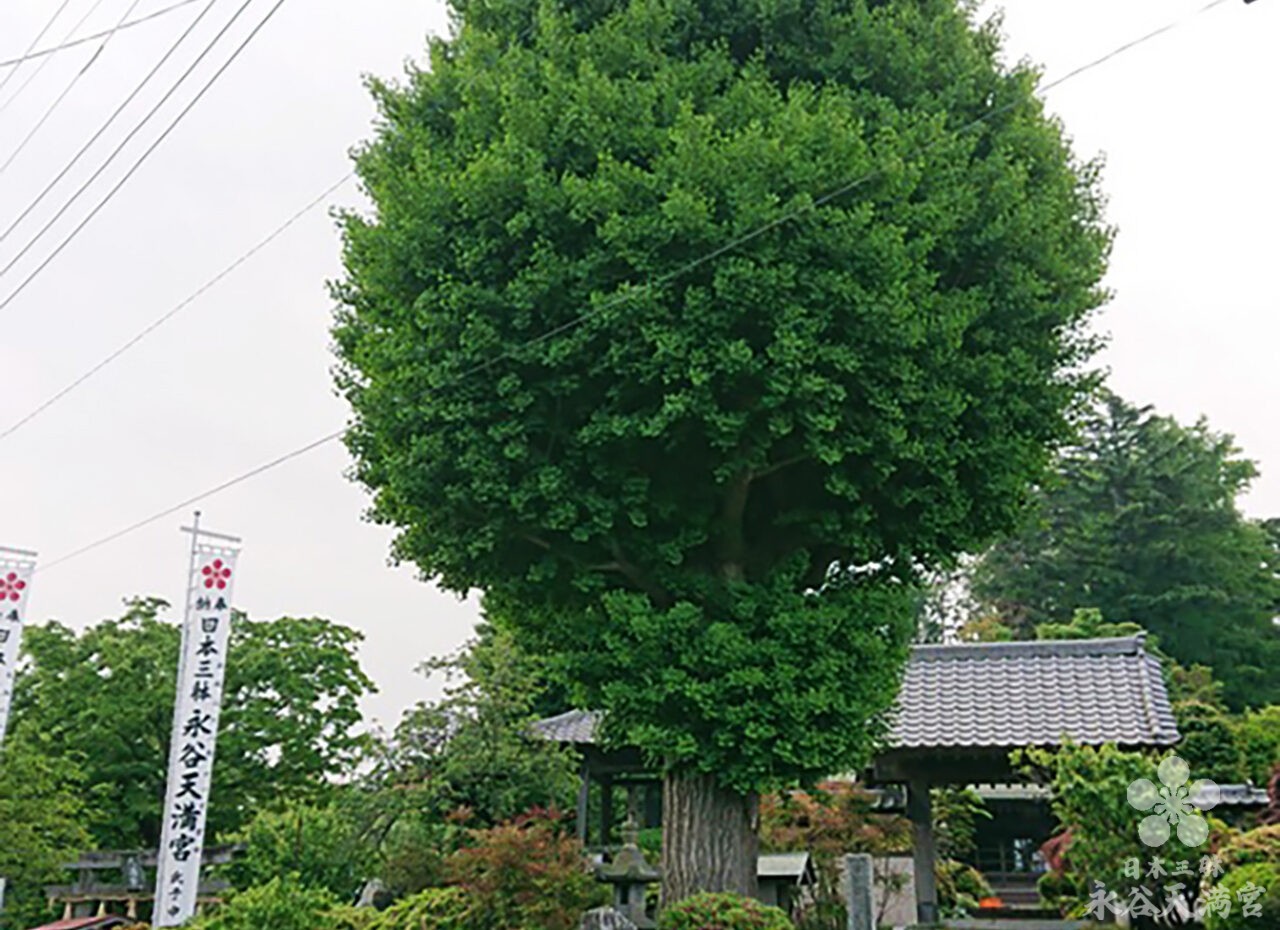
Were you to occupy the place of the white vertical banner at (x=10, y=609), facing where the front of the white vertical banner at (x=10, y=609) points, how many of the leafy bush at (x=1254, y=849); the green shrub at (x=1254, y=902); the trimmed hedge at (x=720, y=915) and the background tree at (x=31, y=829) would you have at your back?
1

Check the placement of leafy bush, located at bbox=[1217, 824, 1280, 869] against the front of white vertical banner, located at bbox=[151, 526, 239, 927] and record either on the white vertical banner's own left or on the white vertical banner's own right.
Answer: on the white vertical banner's own left

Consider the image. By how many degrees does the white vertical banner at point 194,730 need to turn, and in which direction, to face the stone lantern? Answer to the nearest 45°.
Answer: approximately 90° to its left

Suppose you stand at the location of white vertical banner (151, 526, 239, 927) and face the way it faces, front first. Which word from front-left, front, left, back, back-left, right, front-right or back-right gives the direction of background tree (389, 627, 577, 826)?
back-left

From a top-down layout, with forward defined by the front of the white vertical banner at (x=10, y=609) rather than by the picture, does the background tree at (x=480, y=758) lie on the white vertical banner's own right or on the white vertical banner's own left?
on the white vertical banner's own left

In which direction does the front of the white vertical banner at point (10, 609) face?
toward the camera

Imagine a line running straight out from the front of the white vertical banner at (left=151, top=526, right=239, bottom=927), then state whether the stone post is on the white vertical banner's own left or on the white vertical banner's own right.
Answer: on the white vertical banner's own left

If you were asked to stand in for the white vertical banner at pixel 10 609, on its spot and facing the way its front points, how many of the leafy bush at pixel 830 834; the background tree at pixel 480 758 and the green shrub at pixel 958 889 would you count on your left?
3

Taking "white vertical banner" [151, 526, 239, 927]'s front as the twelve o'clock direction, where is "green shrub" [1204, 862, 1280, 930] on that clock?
The green shrub is roughly at 10 o'clock from the white vertical banner.

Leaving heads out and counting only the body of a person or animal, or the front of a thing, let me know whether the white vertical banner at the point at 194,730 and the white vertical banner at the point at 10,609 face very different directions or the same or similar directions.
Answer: same or similar directions

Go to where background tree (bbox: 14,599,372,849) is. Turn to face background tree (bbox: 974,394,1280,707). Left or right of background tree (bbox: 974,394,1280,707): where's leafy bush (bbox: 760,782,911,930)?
right

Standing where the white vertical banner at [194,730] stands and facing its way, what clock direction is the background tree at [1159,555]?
The background tree is roughly at 8 o'clock from the white vertical banner.

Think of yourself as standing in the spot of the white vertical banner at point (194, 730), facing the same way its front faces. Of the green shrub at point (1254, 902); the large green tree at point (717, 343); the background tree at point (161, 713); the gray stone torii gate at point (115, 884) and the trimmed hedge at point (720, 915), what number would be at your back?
2

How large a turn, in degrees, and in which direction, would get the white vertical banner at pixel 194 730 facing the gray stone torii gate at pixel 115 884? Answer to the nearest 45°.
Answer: approximately 180°

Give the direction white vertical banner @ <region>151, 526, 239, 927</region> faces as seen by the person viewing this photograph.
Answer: facing the viewer

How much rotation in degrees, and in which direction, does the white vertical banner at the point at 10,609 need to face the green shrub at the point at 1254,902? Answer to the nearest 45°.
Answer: approximately 45° to its left
